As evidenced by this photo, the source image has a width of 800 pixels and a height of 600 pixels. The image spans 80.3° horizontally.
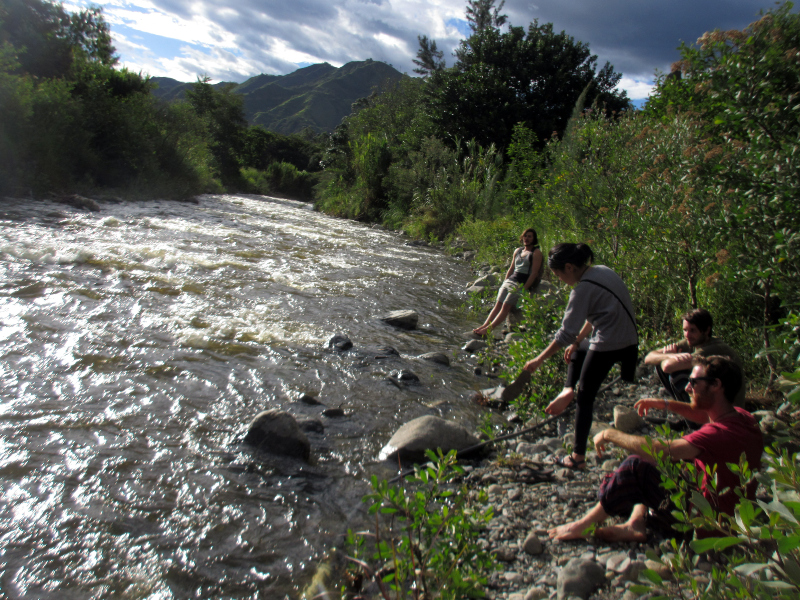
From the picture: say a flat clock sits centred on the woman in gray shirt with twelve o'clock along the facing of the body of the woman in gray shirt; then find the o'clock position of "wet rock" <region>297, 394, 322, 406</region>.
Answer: The wet rock is roughly at 12 o'clock from the woman in gray shirt.

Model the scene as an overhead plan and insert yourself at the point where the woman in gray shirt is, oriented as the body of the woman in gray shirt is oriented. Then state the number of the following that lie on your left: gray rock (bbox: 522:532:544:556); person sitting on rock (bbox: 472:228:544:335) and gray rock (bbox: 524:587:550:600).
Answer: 2

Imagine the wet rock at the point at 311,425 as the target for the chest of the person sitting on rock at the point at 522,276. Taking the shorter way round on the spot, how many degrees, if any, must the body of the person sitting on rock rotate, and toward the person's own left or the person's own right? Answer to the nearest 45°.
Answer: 0° — they already face it

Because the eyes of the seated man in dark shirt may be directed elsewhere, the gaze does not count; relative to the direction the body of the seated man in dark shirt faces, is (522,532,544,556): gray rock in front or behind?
in front

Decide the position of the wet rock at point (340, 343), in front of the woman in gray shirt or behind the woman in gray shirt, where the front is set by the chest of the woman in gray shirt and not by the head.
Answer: in front

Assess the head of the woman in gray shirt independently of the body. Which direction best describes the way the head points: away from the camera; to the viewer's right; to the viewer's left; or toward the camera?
to the viewer's left

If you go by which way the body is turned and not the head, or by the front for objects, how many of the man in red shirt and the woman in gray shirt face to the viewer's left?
2

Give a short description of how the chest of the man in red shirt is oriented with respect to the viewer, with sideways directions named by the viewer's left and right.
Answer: facing to the left of the viewer

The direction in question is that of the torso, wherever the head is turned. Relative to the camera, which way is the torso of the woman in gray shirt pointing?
to the viewer's left

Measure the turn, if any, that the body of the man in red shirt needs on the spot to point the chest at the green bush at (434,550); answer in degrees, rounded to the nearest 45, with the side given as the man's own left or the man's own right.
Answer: approximately 45° to the man's own left

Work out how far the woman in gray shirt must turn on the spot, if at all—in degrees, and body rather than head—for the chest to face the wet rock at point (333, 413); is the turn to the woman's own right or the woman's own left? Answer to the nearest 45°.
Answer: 0° — they already face it

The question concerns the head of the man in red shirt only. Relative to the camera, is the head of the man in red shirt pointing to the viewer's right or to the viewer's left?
to the viewer's left

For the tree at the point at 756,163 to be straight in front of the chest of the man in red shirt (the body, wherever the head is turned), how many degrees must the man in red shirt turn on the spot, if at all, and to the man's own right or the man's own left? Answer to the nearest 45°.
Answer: approximately 90° to the man's own right

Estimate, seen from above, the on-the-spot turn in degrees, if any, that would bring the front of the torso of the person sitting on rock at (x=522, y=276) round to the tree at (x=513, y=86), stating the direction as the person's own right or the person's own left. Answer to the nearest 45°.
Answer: approximately 135° to the person's own right

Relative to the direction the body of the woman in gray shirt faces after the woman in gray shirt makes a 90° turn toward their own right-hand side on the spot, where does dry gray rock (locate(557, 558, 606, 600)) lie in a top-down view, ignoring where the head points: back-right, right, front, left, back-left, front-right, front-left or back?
back

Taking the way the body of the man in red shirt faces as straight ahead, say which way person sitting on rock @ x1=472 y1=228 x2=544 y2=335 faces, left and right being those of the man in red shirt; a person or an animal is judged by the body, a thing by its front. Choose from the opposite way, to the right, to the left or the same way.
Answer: to the left

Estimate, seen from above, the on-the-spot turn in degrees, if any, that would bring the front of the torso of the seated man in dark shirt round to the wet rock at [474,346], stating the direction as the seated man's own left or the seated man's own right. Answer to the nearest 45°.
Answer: approximately 90° to the seated man's own right
